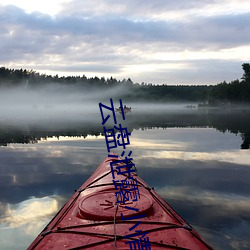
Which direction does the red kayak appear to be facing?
away from the camera
